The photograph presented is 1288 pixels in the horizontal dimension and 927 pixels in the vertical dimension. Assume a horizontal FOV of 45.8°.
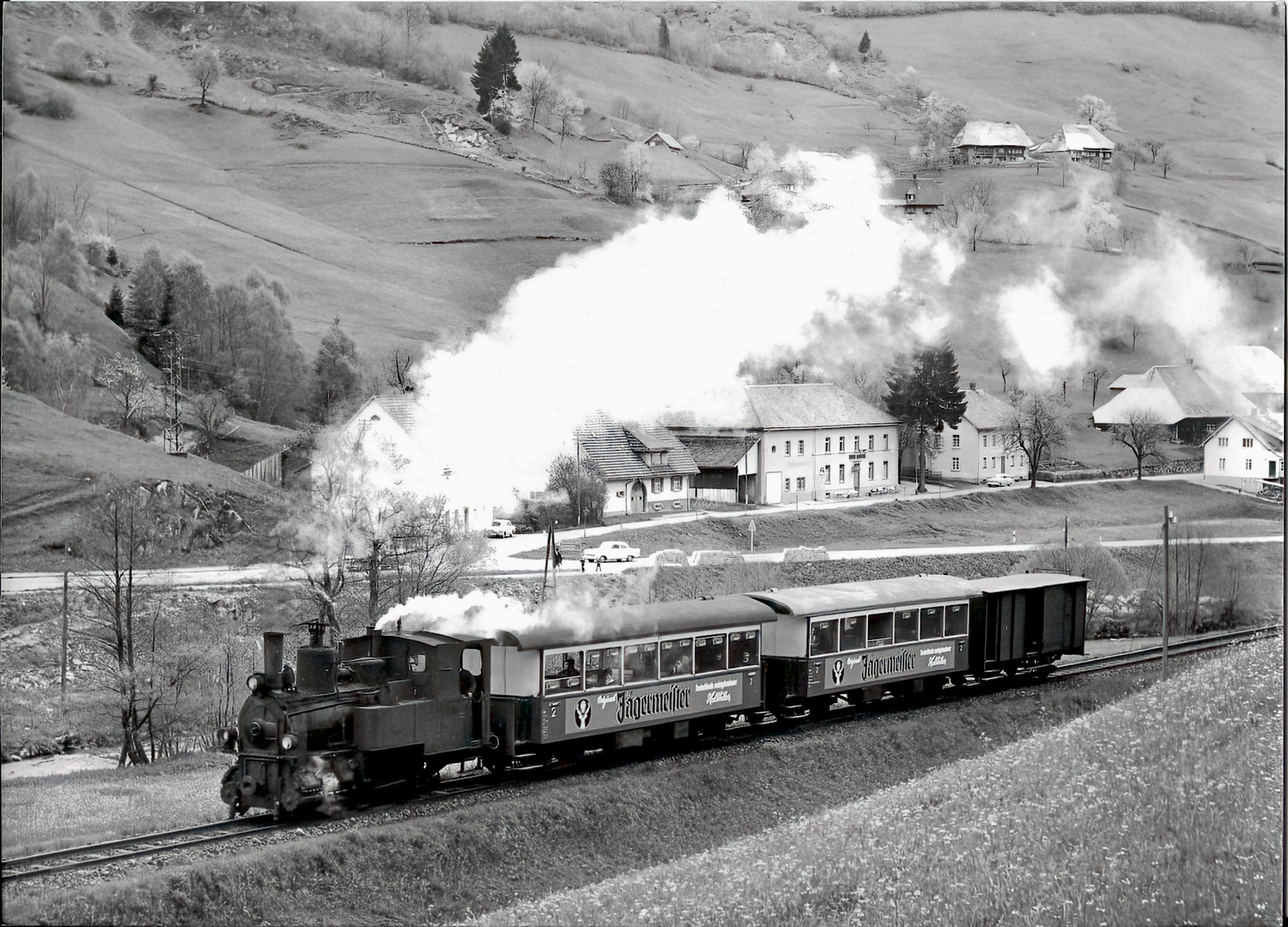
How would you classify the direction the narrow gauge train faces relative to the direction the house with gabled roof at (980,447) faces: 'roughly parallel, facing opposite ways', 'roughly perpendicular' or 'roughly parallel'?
roughly perpendicular

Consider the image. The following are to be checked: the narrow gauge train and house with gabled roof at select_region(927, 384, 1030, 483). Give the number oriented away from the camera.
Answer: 0

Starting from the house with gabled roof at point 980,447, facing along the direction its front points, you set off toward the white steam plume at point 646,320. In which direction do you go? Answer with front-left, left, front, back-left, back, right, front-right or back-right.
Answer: right

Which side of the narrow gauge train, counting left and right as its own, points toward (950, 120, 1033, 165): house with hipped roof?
back

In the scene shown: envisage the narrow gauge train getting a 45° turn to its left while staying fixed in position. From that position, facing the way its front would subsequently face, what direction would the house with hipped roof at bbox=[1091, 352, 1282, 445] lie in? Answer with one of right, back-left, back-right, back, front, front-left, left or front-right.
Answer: back-left

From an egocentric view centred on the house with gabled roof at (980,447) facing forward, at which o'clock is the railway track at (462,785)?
The railway track is roughly at 2 o'clock from the house with gabled roof.

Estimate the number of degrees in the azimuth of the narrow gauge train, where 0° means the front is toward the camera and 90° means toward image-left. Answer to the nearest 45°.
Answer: approximately 45°

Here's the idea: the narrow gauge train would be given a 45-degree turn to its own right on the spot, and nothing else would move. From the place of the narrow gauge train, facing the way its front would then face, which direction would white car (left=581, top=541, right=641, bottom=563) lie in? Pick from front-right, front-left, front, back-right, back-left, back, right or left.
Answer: right

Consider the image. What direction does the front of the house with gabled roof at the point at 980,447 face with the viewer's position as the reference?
facing the viewer and to the right of the viewer

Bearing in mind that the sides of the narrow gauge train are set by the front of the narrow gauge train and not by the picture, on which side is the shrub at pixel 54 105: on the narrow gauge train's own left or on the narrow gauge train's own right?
on the narrow gauge train's own right

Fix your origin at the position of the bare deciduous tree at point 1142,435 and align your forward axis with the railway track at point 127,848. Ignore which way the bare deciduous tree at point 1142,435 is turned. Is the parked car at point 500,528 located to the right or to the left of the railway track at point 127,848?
right
